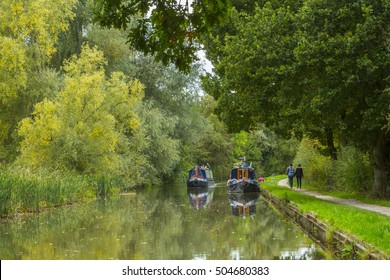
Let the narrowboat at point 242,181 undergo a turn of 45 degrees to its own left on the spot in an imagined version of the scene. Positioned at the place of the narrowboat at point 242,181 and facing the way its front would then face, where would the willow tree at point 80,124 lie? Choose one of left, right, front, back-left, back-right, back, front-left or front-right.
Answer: right

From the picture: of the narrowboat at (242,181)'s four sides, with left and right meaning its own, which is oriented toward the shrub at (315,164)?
left

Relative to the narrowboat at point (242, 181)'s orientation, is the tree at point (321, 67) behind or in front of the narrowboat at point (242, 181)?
in front

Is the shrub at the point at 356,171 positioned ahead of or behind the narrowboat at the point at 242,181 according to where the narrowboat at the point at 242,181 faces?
ahead

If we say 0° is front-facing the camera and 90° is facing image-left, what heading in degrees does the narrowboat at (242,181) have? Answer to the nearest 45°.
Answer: approximately 0°

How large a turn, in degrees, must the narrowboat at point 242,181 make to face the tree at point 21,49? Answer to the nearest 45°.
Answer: approximately 45° to its right

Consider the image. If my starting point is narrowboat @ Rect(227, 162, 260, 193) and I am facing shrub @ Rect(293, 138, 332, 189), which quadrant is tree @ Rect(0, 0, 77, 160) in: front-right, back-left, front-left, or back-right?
back-right
